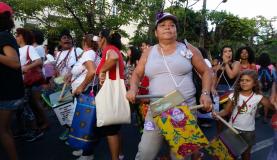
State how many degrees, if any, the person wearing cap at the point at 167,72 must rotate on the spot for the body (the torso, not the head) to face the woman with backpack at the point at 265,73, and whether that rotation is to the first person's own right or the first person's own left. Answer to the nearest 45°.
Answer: approximately 135° to the first person's own left

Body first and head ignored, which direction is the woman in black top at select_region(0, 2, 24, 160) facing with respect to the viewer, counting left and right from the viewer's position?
facing to the left of the viewer

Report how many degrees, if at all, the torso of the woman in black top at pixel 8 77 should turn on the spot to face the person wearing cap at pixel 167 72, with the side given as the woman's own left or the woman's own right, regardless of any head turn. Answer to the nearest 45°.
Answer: approximately 135° to the woman's own left

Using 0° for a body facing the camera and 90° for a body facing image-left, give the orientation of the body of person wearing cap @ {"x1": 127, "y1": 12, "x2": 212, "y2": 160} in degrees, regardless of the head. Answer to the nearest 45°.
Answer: approximately 0°

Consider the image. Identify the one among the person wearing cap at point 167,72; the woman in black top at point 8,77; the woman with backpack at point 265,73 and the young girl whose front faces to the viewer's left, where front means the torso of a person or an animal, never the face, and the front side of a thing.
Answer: the woman in black top
